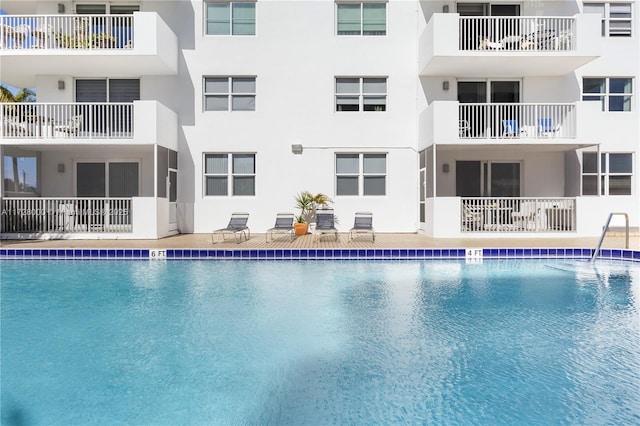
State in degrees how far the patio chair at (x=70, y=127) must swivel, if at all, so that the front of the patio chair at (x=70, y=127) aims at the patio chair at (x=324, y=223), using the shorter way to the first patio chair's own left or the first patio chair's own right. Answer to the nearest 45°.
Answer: approximately 135° to the first patio chair's own left

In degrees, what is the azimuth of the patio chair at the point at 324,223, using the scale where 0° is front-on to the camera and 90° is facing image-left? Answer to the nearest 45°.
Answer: approximately 0°

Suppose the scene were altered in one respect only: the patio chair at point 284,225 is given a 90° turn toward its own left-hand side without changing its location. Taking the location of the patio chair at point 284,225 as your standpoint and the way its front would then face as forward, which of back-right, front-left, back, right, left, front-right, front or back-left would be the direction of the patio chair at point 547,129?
front-left

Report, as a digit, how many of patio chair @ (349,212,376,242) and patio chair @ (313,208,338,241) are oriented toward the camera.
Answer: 2
